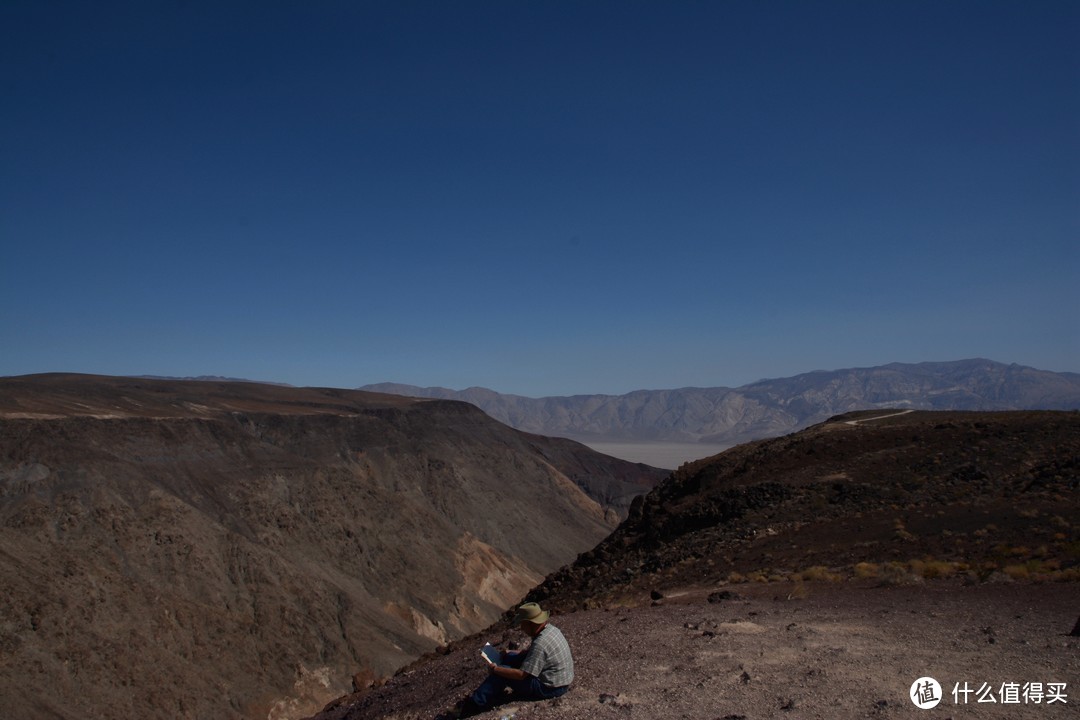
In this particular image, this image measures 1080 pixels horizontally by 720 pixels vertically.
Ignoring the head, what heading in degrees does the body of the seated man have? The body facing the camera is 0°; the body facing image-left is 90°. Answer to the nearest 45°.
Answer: approximately 90°

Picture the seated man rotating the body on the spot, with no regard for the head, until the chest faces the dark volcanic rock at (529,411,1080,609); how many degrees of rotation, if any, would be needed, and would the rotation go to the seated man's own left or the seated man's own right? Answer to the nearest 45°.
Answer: approximately 135° to the seated man's own right

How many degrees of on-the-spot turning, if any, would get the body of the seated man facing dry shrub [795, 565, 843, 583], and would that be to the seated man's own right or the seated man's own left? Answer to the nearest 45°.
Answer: approximately 135° to the seated man's own right

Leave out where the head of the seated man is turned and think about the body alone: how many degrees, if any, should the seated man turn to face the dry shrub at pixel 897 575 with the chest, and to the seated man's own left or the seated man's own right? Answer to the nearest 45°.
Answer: approximately 135° to the seated man's own right

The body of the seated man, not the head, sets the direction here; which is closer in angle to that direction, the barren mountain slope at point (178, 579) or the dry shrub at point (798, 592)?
the barren mountain slope

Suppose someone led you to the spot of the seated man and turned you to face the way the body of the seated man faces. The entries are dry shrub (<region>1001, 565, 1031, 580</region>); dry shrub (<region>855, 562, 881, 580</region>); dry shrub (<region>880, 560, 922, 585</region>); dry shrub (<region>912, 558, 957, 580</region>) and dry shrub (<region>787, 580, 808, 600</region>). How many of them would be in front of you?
0

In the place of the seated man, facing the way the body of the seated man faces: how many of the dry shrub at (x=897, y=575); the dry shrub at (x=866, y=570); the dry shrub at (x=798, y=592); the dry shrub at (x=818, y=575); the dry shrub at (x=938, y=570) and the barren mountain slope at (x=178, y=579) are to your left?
0

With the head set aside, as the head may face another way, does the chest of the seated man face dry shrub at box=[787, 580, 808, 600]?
no

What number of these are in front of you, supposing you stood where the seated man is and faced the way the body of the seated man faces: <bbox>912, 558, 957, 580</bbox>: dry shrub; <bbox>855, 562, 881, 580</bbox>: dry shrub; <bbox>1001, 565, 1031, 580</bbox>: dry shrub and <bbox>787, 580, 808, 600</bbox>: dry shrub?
0

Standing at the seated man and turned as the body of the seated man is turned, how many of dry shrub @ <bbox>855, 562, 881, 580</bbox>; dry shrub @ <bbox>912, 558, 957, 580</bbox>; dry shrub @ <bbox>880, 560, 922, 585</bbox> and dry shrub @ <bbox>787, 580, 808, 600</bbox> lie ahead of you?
0

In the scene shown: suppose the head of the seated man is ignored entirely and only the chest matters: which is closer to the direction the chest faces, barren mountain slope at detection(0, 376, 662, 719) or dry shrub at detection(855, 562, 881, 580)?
the barren mountain slope

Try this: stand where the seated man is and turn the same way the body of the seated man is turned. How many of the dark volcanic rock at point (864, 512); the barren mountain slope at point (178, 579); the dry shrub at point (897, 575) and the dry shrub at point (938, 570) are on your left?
0

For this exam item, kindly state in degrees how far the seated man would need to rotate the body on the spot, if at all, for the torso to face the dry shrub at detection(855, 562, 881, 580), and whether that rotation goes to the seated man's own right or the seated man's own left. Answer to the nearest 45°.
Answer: approximately 135° to the seated man's own right

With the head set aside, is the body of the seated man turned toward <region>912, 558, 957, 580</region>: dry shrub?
no
